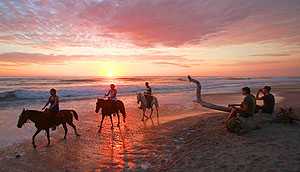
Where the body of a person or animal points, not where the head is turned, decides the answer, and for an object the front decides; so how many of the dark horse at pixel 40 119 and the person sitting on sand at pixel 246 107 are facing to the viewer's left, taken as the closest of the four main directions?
2

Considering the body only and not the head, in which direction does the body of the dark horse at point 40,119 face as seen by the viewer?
to the viewer's left

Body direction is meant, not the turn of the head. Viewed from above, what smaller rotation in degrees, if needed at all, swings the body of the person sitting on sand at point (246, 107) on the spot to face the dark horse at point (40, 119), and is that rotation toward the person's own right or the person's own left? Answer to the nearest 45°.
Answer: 0° — they already face it

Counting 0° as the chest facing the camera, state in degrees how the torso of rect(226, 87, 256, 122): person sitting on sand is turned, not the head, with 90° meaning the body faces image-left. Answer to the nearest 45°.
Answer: approximately 90°

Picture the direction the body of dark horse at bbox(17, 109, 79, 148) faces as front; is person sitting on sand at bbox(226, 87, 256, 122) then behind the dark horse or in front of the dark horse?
behind
